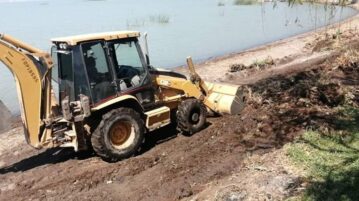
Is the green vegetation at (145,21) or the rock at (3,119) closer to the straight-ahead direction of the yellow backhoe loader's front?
the green vegetation

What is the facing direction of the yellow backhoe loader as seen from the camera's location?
facing away from the viewer and to the right of the viewer

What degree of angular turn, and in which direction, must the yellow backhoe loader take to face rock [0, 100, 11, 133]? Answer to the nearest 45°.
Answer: approximately 135° to its left

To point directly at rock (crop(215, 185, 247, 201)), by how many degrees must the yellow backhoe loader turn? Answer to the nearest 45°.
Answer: approximately 90° to its right
